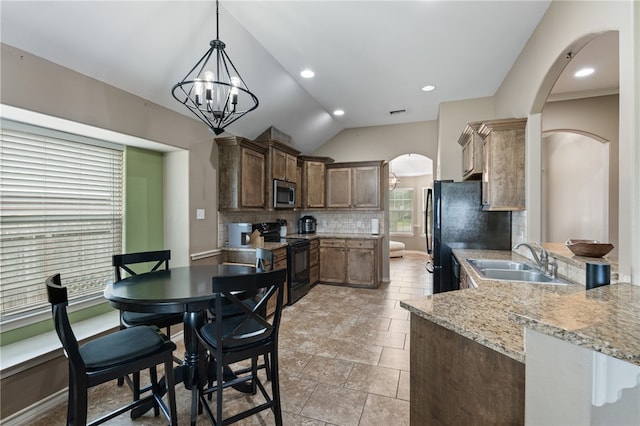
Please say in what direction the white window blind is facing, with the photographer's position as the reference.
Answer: facing the viewer and to the right of the viewer

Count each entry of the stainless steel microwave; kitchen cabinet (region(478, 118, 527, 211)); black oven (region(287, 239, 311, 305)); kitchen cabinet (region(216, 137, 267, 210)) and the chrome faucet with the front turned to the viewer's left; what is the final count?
2

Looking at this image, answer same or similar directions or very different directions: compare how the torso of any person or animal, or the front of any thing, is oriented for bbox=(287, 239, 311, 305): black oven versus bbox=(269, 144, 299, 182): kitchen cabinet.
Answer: same or similar directions

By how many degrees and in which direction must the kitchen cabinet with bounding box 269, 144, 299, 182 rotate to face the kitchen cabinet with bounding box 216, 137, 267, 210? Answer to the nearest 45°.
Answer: approximately 90° to its right

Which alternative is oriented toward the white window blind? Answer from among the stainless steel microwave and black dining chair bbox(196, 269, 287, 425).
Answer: the black dining chair

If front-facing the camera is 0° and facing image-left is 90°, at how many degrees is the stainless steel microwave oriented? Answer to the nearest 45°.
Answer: approximately 315°

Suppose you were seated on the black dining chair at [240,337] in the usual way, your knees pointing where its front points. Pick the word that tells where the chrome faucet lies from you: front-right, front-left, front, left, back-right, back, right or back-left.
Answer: back-right

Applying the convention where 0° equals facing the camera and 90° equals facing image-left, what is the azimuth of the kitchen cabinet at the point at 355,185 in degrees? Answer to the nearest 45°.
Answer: approximately 0°

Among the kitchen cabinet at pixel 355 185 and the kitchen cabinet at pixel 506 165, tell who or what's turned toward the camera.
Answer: the kitchen cabinet at pixel 355 185

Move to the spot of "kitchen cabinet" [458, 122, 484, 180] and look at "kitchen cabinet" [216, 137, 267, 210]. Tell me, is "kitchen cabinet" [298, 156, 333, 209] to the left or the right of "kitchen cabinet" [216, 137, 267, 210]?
right

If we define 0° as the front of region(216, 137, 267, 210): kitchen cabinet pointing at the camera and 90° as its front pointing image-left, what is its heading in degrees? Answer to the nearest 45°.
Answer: approximately 315°

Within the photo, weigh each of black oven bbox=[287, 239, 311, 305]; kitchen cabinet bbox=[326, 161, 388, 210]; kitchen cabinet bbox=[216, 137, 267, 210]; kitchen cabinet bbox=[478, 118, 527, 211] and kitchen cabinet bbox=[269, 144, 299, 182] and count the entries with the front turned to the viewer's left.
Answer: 1

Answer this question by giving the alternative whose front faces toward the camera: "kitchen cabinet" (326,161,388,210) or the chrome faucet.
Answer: the kitchen cabinet

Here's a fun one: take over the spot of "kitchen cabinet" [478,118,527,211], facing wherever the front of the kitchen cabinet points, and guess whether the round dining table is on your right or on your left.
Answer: on your left

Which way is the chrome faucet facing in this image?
to the viewer's left

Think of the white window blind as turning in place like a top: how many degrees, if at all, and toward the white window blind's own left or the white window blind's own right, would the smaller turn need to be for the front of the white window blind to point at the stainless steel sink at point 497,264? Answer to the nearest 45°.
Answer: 0° — it already faces it

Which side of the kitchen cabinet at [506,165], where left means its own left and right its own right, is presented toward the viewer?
left

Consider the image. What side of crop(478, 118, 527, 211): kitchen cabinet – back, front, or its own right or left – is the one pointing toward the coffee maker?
front

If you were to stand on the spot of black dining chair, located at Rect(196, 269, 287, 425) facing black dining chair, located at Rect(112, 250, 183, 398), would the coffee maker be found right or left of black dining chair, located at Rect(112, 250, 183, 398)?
right

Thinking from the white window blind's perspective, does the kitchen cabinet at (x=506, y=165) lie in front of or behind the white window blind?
in front

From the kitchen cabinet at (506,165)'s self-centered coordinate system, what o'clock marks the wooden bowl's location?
The wooden bowl is roughly at 8 o'clock from the kitchen cabinet.
